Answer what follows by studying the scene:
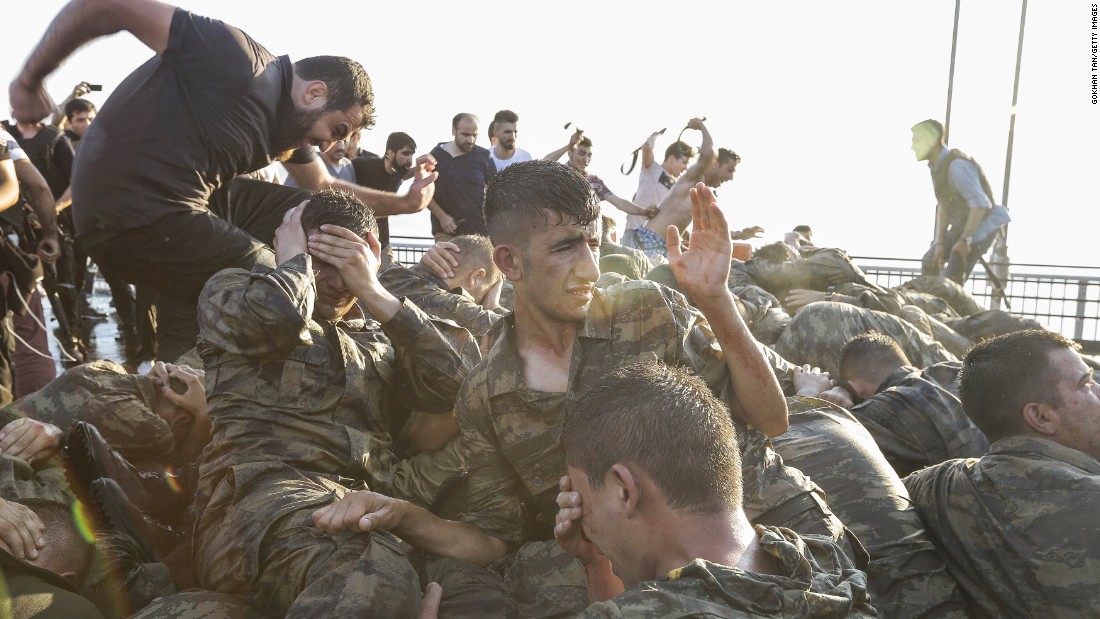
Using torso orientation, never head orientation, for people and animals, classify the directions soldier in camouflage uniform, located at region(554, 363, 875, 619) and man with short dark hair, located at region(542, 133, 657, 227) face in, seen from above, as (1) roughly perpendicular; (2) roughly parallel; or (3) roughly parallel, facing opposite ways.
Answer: roughly parallel, facing opposite ways

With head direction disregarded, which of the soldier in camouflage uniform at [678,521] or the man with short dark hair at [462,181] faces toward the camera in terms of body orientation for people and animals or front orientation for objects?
the man with short dark hair

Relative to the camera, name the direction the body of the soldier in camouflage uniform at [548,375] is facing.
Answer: toward the camera

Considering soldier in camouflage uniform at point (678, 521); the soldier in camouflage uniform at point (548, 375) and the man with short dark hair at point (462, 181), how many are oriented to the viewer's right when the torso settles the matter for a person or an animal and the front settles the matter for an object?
0

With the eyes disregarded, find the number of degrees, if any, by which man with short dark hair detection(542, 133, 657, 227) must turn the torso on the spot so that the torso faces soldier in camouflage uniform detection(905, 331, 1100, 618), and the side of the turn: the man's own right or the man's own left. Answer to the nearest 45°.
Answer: approximately 45° to the man's own right

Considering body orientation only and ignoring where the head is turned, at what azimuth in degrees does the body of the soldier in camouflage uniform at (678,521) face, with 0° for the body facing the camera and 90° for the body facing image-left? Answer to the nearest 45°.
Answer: approximately 135°

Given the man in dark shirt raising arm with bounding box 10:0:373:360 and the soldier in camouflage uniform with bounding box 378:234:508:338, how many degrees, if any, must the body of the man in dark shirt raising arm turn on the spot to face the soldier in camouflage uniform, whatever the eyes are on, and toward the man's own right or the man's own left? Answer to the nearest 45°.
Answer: approximately 45° to the man's own left

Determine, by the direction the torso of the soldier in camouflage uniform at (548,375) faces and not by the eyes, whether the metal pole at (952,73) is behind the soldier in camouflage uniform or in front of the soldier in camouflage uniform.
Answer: behind

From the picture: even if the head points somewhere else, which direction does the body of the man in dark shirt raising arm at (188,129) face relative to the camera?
to the viewer's right

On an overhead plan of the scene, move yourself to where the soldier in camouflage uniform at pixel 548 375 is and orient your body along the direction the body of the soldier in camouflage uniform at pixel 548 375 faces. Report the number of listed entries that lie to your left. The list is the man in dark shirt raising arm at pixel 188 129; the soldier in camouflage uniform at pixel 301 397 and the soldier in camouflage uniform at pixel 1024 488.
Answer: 1

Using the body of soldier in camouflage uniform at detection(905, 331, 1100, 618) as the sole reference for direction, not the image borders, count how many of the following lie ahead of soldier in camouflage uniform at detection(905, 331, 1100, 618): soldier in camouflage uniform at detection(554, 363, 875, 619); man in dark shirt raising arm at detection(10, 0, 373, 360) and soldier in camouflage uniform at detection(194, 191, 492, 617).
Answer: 0

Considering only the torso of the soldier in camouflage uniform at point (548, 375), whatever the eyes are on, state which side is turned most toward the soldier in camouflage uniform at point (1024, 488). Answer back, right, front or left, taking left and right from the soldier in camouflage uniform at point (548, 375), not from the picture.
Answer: left

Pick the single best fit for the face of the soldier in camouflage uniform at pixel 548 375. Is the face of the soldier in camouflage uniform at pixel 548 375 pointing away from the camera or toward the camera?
toward the camera

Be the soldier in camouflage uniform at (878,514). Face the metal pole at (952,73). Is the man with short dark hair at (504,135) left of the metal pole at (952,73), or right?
left

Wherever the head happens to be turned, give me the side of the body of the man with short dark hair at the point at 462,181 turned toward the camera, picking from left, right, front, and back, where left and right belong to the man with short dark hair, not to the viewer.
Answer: front

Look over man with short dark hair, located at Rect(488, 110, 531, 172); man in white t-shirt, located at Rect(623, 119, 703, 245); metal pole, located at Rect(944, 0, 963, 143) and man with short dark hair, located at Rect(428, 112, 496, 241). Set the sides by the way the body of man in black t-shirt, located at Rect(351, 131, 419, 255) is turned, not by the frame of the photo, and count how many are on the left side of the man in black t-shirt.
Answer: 4

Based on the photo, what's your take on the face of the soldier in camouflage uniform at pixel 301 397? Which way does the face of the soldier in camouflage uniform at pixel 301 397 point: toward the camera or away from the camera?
toward the camera

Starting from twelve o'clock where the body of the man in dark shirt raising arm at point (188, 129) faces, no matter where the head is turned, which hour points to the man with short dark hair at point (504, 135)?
The man with short dark hair is roughly at 10 o'clock from the man in dark shirt raising arm.
